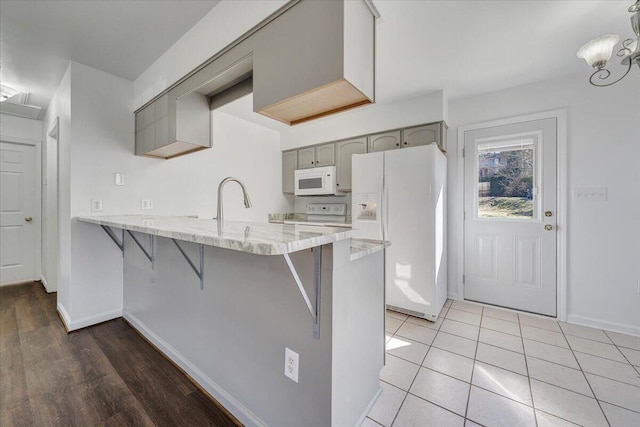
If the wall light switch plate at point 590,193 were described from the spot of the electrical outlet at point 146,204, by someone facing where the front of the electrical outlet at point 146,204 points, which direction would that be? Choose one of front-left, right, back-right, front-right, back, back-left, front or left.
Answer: front-left

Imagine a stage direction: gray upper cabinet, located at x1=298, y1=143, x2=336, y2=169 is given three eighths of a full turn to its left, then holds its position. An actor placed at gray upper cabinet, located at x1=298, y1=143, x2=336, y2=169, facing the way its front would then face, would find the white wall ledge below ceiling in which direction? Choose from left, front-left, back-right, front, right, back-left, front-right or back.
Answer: back

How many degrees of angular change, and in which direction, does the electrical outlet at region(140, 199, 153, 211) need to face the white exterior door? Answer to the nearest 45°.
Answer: approximately 45° to its left

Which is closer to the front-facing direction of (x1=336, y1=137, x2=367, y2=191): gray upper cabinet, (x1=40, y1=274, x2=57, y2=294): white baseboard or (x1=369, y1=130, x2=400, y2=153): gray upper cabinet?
the white baseboard

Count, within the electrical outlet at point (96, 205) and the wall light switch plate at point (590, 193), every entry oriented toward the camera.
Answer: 2

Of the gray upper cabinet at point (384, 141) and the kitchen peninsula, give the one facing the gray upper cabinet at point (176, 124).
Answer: the gray upper cabinet at point (384, 141)

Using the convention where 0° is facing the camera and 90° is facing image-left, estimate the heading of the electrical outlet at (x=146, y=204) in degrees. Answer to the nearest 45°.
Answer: approximately 0°

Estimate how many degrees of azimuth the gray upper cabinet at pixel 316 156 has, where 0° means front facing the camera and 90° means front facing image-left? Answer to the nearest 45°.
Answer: approximately 45°

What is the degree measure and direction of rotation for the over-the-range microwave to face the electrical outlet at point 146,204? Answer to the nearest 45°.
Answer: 0° — it already faces it

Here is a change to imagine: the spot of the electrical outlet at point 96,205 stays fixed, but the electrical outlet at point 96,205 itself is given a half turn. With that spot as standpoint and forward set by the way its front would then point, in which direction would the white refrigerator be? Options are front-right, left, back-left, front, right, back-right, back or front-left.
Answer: back-right
